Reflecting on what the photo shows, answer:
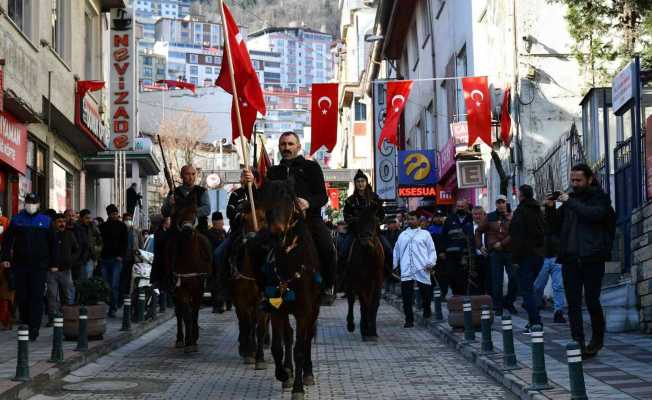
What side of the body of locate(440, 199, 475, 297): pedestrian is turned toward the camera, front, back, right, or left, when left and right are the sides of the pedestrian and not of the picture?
front

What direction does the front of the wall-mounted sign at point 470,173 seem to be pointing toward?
toward the camera

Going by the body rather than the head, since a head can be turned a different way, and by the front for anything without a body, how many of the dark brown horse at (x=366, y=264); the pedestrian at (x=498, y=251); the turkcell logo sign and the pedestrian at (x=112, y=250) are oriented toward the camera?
4

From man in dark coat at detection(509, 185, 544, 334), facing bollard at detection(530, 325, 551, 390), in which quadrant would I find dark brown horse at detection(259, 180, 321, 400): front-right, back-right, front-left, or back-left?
front-right

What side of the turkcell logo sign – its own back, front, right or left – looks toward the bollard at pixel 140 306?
front

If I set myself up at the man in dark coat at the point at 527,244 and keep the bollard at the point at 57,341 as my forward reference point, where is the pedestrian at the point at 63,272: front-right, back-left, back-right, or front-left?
front-right

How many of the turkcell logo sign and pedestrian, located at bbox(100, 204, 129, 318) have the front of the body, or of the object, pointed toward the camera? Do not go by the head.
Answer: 2

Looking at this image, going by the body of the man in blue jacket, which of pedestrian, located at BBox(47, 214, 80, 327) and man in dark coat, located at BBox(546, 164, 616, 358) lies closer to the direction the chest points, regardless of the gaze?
the man in dark coat

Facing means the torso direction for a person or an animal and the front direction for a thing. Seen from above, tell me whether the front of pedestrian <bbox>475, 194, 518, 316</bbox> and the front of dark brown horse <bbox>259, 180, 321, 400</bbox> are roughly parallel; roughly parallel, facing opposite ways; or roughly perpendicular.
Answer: roughly parallel

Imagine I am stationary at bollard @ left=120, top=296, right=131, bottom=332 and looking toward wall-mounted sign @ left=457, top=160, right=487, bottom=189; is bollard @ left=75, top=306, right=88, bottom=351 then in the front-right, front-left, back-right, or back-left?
back-right

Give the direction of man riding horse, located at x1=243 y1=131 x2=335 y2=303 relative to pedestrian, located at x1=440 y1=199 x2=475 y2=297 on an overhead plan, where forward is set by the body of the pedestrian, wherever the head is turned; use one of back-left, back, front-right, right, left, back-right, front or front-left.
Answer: front

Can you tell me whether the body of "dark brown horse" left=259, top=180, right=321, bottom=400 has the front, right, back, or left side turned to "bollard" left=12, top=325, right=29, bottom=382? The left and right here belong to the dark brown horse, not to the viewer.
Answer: right

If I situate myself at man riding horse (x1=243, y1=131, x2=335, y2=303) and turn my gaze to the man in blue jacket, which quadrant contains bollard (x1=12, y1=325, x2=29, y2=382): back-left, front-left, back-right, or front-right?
front-left

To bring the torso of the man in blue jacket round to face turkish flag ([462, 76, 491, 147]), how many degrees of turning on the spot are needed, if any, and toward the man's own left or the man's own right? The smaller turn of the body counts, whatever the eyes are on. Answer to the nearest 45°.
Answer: approximately 135° to the man's own left
